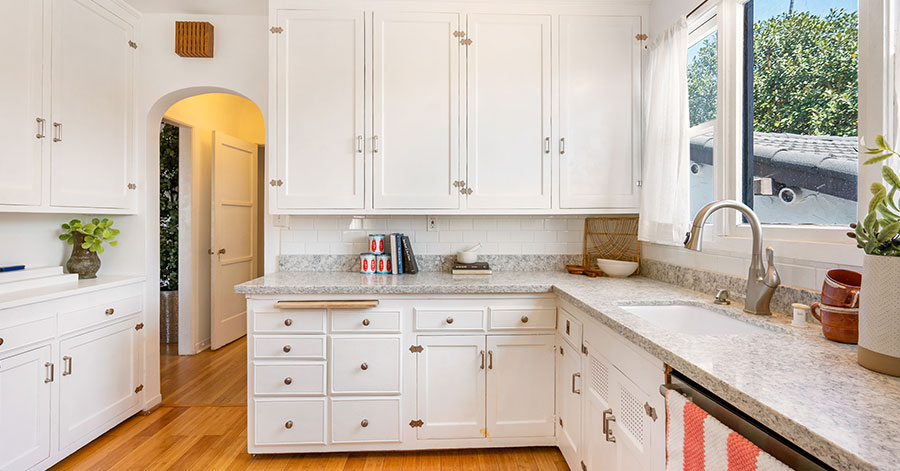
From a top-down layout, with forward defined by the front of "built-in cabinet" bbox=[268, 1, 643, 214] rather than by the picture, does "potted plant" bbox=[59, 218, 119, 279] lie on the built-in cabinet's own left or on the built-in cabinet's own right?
on the built-in cabinet's own right

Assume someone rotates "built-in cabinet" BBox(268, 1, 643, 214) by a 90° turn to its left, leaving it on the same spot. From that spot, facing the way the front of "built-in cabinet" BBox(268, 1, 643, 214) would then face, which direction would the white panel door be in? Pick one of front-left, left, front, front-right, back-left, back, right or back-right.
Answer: back-left

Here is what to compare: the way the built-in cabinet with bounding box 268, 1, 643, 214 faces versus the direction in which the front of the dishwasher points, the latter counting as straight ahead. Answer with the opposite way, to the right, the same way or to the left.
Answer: to the left

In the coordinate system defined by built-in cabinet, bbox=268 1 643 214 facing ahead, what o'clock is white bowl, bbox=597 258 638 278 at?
The white bowl is roughly at 9 o'clock from the built-in cabinet.

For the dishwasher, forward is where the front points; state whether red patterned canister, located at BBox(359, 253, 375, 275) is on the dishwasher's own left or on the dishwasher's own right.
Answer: on the dishwasher's own right

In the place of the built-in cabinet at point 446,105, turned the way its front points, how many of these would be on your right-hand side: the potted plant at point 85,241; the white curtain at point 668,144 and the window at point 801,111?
1

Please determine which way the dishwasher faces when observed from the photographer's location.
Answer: facing the viewer and to the left of the viewer

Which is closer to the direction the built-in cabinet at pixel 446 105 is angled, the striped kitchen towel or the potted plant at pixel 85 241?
the striped kitchen towel

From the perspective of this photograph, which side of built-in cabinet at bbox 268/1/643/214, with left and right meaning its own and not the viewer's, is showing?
front

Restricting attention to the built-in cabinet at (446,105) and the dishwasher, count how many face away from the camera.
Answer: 0

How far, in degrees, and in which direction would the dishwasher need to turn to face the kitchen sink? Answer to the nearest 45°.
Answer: approximately 135° to its right
